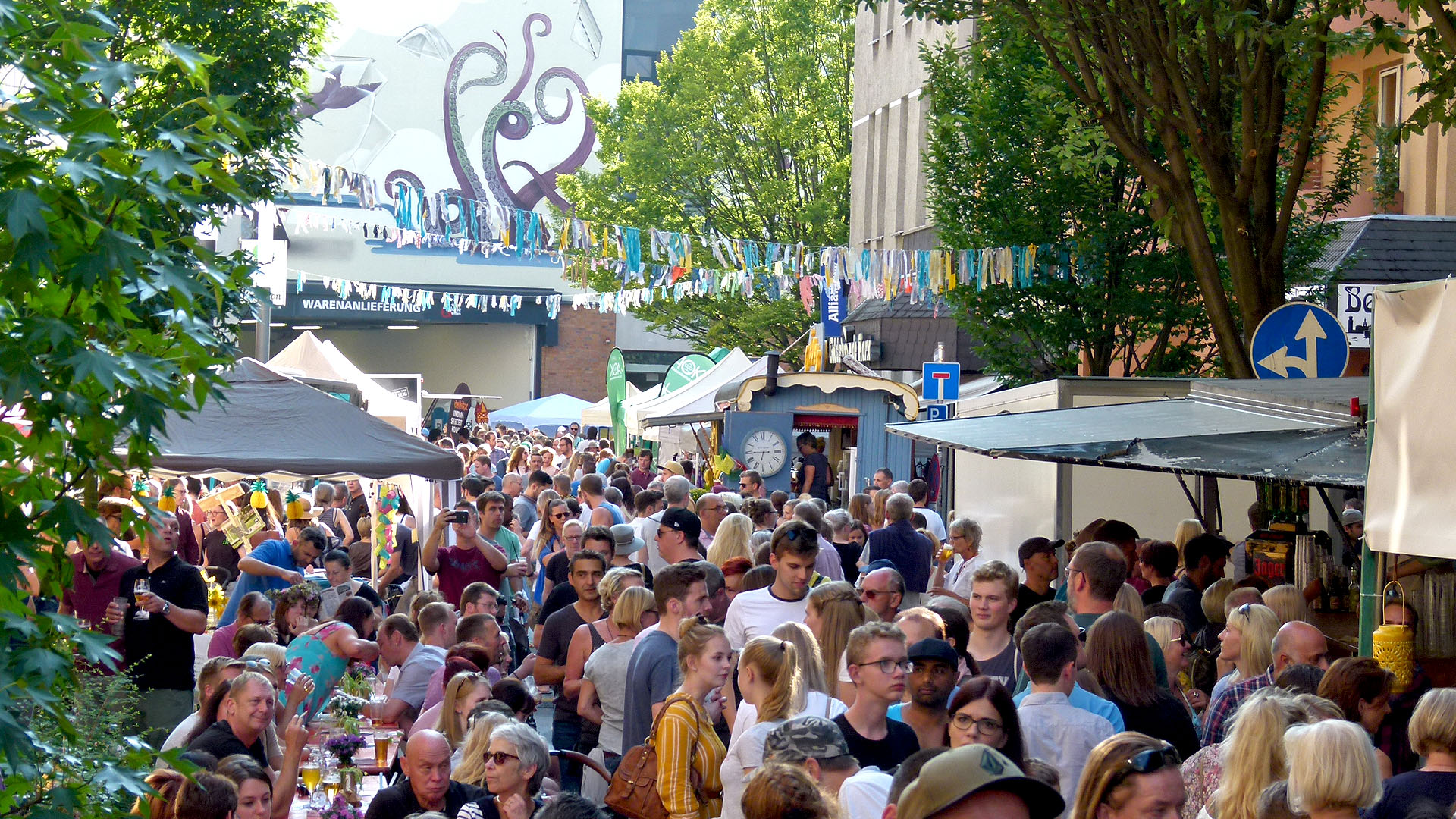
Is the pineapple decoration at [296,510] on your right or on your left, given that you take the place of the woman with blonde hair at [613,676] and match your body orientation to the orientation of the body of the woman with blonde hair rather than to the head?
on your left

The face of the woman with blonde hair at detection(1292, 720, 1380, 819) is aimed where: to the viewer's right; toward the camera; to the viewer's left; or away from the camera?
away from the camera

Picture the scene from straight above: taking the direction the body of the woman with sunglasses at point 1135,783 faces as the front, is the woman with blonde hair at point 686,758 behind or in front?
behind

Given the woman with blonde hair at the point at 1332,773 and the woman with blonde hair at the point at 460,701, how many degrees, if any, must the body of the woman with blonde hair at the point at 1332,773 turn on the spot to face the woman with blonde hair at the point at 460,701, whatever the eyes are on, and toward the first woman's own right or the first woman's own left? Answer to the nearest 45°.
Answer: approximately 90° to the first woman's own left

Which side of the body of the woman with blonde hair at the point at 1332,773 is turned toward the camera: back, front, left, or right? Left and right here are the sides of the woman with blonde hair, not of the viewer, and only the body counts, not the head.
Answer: back

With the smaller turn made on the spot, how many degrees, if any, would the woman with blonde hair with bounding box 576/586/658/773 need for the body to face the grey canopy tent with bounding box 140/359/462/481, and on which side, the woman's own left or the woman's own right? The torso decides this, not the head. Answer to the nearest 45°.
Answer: approximately 90° to the woman's own left

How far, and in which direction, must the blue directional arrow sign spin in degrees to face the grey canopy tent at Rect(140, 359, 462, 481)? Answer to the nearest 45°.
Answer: approximately 90° to its right

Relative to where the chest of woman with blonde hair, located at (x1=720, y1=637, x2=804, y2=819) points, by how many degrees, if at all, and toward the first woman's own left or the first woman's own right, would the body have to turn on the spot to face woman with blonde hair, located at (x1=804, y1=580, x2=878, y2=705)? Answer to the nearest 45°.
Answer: approximately 90° to the first woman's own right

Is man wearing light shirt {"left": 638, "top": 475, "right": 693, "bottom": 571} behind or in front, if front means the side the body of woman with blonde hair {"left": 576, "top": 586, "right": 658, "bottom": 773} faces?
in front

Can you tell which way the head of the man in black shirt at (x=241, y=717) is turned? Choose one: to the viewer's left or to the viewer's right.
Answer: to the viewer's right

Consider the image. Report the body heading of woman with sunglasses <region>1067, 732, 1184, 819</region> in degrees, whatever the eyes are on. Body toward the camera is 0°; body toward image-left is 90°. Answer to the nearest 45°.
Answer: approximately 315°
